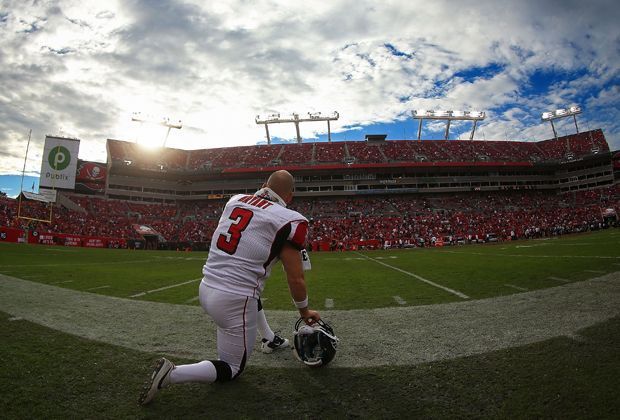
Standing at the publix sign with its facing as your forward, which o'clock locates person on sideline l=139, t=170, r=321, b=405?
The person on sideline is roughly at 12 o'clock from the publix sign.

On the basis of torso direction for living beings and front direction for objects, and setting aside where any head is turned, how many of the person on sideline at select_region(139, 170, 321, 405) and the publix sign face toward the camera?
1

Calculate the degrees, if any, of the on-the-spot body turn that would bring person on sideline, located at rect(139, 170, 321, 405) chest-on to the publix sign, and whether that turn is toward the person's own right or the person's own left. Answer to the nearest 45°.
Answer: approximately 90° to the person's own left

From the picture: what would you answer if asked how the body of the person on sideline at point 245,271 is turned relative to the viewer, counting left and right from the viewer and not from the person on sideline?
facing away from the viewer and to the right of the viewer
